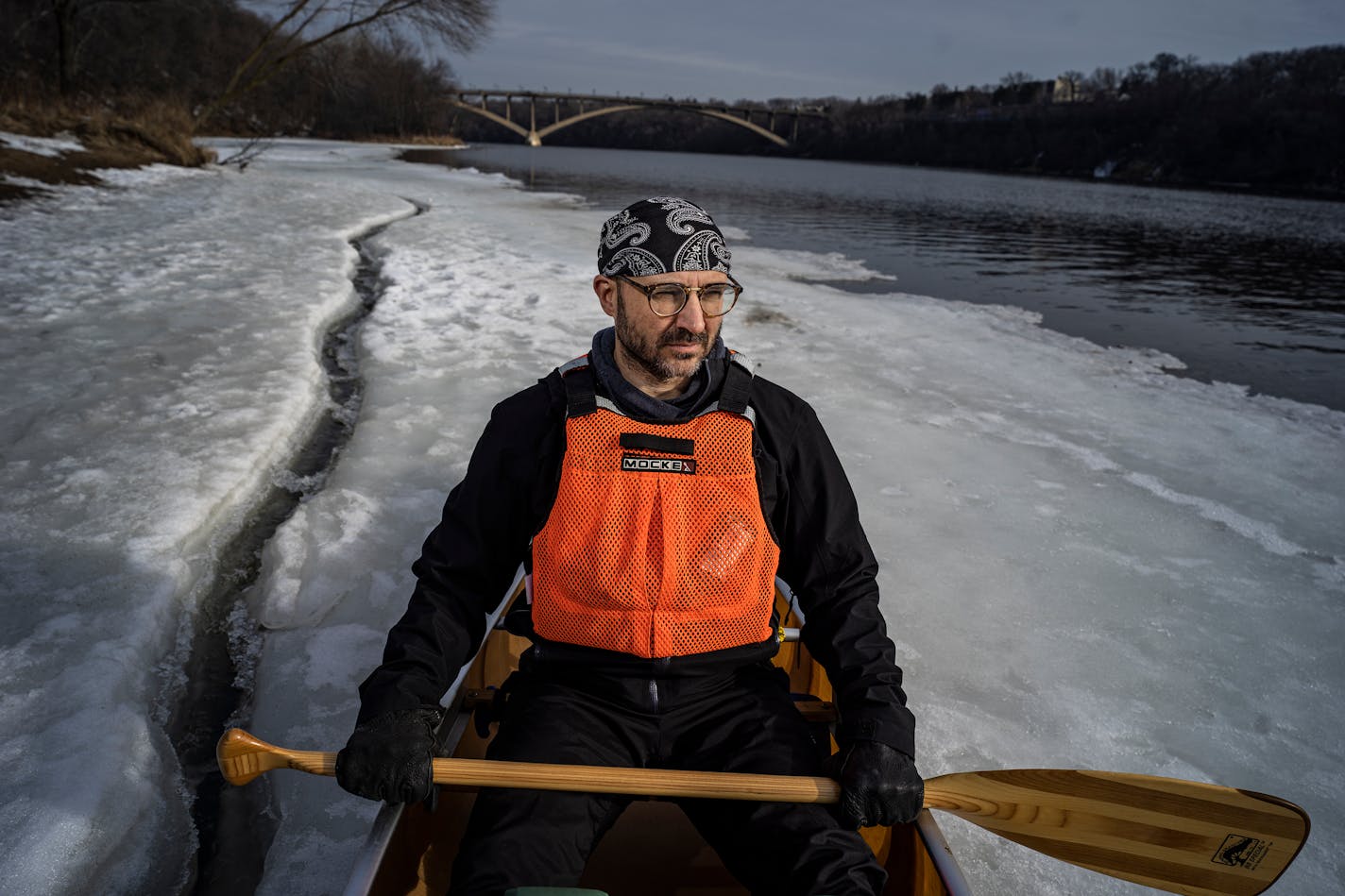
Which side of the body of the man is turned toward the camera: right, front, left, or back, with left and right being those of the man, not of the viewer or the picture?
front

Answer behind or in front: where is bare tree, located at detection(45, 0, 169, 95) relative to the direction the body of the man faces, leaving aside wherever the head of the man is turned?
behind
